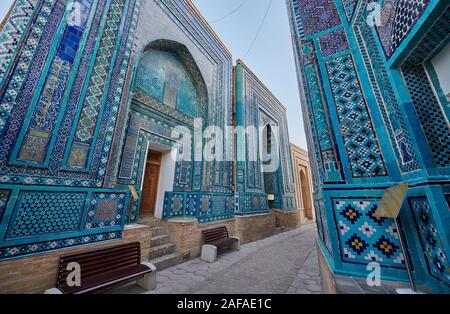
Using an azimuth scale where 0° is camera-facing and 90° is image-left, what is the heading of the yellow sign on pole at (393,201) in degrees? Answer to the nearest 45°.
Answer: approximately 45°

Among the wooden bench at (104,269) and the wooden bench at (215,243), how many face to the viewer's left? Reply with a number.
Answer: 0

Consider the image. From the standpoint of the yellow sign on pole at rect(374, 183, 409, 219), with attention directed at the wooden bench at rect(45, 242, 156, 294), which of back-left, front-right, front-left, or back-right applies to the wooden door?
front-right

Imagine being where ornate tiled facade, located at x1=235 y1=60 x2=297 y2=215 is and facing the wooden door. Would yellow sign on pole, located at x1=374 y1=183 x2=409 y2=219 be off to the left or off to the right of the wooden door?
left

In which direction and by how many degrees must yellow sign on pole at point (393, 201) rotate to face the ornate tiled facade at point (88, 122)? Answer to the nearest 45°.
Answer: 0° — it already faces it

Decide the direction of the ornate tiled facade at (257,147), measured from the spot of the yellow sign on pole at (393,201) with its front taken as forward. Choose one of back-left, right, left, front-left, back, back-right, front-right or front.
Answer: right

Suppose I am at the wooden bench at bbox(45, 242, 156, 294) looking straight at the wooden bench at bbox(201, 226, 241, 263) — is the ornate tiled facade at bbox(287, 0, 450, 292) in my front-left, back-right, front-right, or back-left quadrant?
front-right

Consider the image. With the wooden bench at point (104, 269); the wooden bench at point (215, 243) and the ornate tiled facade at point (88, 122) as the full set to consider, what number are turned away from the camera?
0

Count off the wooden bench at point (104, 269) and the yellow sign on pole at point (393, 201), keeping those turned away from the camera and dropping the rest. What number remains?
0

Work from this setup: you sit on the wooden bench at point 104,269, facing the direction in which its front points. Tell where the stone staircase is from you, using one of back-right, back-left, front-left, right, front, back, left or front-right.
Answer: left

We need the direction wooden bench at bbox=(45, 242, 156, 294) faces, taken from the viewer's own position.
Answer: facing the viewer and to the right of the viewer
